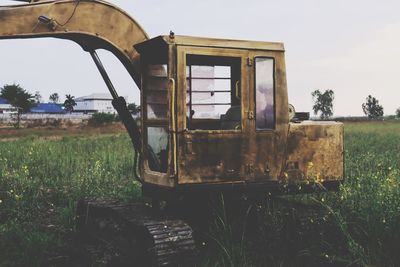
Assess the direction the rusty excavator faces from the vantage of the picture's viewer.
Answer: facing the viewer and to the left of the viewer
